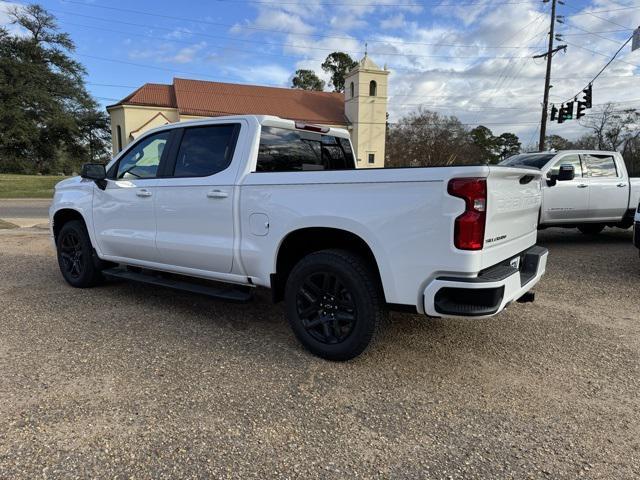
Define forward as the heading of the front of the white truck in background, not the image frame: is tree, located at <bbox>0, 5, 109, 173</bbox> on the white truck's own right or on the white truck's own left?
on the white truck's own right

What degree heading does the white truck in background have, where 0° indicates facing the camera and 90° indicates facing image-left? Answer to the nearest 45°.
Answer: approximately 45°

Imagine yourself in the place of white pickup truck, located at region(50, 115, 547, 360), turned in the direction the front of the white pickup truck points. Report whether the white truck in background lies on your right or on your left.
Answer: on your right

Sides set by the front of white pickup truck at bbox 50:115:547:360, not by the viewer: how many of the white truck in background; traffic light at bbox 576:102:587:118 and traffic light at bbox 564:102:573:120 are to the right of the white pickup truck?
3

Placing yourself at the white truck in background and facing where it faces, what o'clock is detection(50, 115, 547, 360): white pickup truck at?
The white pickup truck is roughly at 11 o'clock from the white truck in background.

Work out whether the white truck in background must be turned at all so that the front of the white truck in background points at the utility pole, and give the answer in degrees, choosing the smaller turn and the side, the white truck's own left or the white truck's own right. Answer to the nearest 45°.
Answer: approximately 135° to the white truck's own right

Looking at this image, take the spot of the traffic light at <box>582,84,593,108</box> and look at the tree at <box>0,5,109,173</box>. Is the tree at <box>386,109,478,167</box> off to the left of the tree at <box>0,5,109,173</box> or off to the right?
right

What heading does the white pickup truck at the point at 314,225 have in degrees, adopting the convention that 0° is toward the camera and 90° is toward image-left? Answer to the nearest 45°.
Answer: approximately 135°

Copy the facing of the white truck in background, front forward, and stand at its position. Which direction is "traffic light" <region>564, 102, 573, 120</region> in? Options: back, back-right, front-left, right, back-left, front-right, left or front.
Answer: back-right
